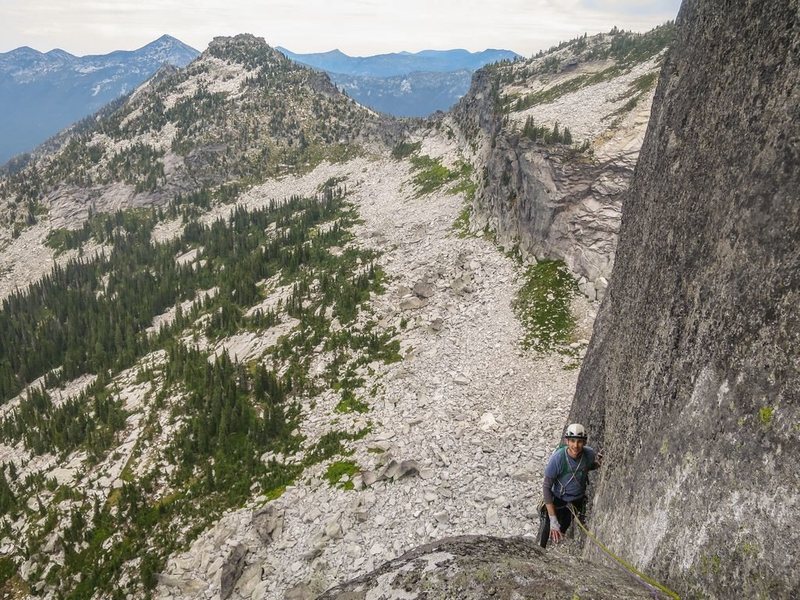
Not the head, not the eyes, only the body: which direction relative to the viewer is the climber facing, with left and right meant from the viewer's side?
facing the viewer

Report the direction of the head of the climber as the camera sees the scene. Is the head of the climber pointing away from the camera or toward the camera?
toward the camera
